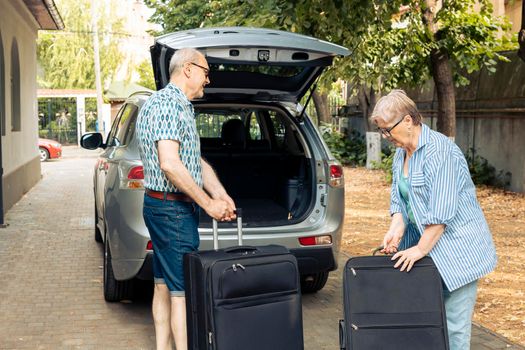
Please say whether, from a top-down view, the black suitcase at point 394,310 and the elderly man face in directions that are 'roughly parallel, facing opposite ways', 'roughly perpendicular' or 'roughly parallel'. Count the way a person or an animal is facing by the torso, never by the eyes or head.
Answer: roughly perpendicular

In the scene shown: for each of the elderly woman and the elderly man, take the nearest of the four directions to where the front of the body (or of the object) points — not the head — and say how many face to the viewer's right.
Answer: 1

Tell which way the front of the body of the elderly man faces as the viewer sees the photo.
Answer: to the viewer's right

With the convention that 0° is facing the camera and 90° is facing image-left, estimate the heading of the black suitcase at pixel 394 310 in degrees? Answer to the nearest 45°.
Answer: approximately 0°

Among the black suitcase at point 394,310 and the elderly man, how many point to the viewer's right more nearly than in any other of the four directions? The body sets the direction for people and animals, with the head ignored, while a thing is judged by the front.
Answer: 1

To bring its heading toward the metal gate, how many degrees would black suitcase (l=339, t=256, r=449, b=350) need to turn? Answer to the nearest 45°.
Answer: approximately 135° to its right

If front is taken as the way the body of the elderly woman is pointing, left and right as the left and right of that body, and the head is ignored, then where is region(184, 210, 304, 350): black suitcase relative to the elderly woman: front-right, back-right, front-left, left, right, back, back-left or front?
front-right

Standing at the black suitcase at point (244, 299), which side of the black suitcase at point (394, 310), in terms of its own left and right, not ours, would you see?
right

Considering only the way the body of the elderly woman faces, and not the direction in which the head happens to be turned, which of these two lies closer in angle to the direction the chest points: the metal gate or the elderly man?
the elderly man

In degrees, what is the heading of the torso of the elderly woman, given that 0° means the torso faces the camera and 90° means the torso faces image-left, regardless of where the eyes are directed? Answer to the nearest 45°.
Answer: approximately 45°

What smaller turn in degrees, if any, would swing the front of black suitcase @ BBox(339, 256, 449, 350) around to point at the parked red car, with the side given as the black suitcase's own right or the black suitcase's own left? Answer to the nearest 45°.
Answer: approximately 135° to the black suitcase's own right

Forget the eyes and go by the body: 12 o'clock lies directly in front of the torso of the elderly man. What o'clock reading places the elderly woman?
The elderly woman is roughly at 1 o'clock from the elderly man.
